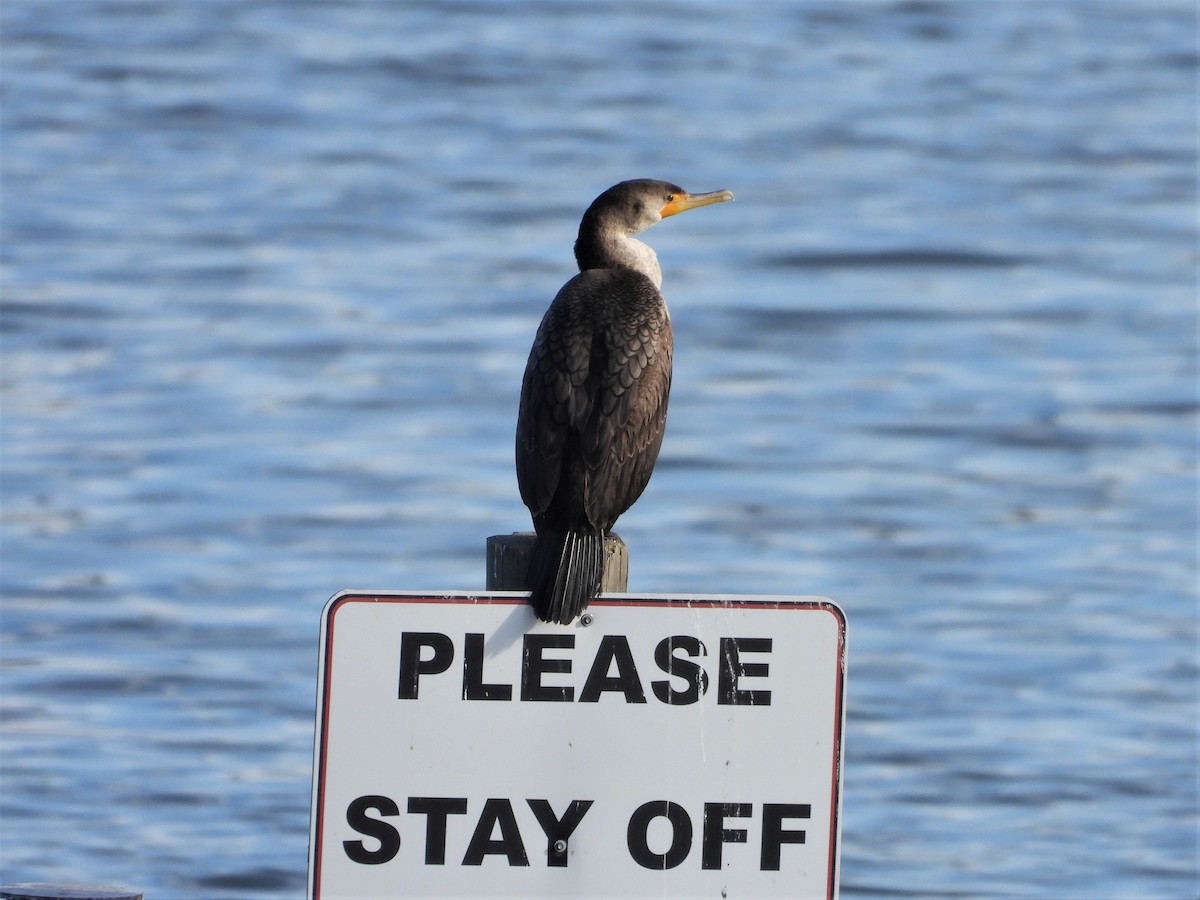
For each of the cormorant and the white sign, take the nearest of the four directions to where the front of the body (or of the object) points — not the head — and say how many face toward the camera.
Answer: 1

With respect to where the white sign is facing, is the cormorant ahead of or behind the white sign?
behind

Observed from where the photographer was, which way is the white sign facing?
facing the viewer

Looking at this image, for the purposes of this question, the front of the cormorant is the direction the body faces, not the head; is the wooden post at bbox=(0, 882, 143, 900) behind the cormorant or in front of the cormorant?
behind

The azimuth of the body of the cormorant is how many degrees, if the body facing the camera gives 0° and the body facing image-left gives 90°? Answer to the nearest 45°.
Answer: approximately 225°
